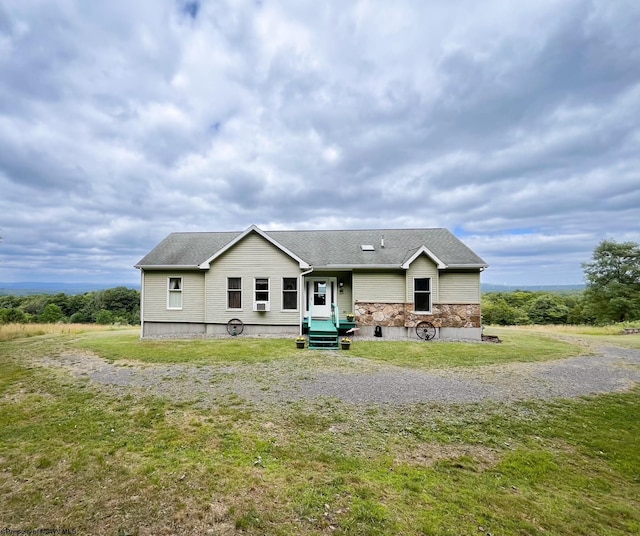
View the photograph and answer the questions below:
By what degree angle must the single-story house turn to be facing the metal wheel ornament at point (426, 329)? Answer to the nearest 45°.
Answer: approximately 90° to its left

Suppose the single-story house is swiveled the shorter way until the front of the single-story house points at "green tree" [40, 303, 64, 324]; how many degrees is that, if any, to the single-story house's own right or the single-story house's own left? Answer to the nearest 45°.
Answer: approximately 135° to the single-story house's own right

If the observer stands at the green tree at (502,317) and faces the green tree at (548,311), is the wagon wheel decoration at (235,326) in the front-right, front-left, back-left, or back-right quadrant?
back-right

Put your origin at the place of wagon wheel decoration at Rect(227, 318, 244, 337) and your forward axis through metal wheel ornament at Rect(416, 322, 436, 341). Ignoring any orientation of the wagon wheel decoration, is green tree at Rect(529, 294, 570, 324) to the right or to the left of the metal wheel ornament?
left

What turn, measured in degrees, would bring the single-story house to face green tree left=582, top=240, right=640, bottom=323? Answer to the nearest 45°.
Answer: approximately 135° to its left

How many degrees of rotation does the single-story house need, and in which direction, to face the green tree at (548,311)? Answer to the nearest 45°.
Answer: approximately 135° to its left

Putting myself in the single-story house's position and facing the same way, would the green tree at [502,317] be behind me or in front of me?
behind

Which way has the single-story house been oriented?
toward the camera
